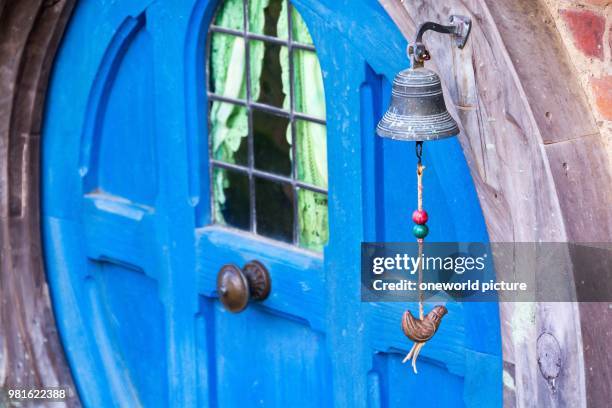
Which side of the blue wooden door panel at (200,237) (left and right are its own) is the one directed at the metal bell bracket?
left

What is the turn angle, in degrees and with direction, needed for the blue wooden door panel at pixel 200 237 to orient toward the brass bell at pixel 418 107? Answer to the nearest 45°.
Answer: approximately 90° to its left

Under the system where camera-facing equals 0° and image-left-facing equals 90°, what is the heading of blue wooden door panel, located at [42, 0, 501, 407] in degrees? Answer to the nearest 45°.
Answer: approximately 45°
